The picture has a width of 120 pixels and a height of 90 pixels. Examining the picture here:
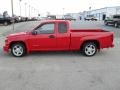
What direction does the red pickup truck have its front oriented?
to the viewer's left
